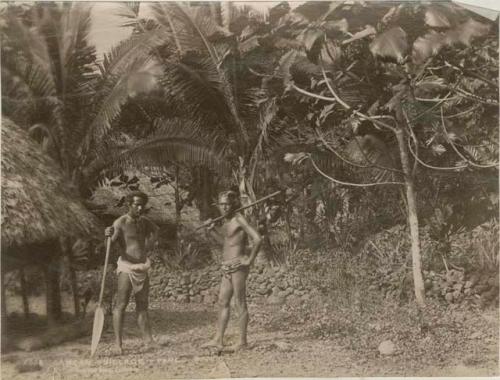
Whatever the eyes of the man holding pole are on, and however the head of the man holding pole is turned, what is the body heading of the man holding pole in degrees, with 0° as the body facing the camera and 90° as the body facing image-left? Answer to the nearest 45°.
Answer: approximately 45°

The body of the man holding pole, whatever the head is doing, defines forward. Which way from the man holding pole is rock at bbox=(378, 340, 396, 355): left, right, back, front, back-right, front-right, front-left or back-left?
back-left

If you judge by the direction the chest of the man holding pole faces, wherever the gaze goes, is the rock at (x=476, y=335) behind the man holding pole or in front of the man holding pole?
behind
